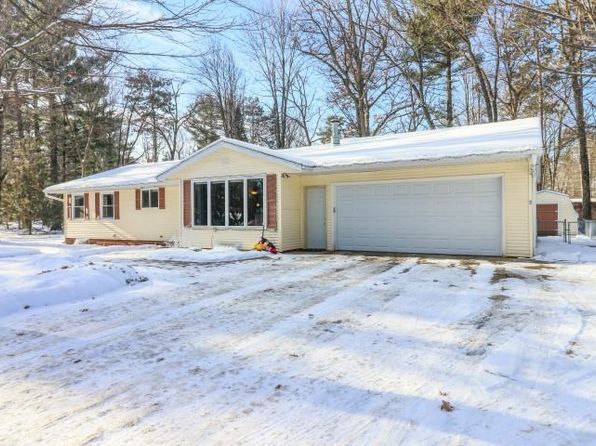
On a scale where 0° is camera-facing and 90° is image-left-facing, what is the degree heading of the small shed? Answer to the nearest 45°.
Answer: approximately 0°

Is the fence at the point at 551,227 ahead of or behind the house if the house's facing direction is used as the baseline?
behind

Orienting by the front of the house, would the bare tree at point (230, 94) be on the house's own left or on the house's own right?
on the house's own right

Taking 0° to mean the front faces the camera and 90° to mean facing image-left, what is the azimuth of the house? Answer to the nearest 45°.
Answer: approximately 45°

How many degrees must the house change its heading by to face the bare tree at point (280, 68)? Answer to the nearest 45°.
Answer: approximately 135° to its right

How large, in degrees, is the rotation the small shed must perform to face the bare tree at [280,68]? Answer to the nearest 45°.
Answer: approximately 90° to its right

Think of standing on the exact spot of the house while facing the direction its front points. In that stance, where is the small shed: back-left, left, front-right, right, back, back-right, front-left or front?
back
